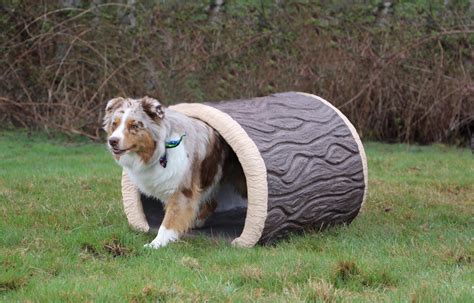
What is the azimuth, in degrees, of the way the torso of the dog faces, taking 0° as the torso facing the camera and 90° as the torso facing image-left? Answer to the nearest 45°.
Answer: approximately 45°
